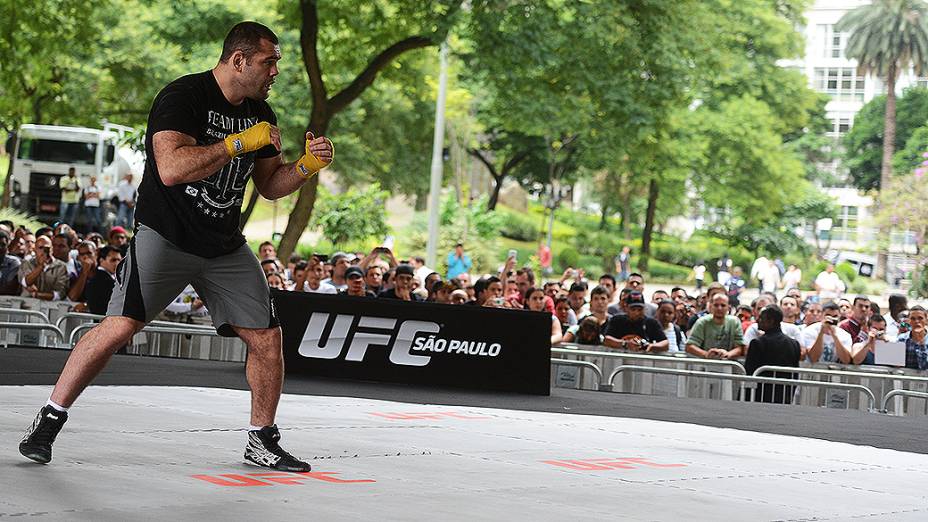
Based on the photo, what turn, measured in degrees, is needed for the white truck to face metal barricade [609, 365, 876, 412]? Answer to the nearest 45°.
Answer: approximately 45° to its left

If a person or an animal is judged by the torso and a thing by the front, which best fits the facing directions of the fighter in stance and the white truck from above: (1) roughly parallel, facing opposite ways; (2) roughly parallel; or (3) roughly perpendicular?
roughly perpendicular

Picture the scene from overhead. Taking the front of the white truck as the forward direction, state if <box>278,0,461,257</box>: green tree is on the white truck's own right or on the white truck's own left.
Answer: on the white truck's own left

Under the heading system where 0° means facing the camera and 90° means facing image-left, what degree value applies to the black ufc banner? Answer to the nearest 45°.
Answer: approximately 0°

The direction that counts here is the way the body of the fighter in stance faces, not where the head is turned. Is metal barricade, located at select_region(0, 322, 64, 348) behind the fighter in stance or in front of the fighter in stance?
behind

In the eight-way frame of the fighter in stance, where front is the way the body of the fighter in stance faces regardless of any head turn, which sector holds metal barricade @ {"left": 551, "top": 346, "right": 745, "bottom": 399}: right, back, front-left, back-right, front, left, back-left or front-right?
left

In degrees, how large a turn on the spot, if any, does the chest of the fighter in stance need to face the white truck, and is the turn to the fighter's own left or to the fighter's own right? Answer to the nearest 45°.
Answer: approximately 135° to the fighter's own left

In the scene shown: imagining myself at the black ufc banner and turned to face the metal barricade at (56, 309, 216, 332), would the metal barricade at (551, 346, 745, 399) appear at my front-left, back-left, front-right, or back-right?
back-right

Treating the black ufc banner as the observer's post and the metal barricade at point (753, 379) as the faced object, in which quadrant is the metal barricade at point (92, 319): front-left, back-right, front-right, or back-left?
back-left

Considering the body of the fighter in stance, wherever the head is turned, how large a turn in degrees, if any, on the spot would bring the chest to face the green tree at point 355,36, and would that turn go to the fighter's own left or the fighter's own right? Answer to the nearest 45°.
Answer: approximately 135° to the fighter's own left

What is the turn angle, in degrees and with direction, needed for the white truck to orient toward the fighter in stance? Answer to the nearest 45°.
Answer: approximately 45° to its left

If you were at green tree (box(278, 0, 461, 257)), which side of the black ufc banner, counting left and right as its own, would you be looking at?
back
